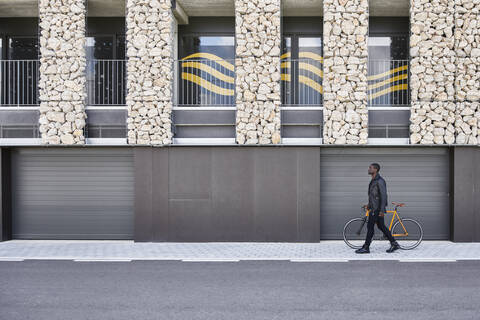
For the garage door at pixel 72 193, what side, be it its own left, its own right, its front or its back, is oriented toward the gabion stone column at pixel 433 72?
left

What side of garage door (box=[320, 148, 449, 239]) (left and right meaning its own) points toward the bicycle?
front

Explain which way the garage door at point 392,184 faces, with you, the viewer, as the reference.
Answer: facing the viewer

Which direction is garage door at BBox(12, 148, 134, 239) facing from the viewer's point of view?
toward the camera
